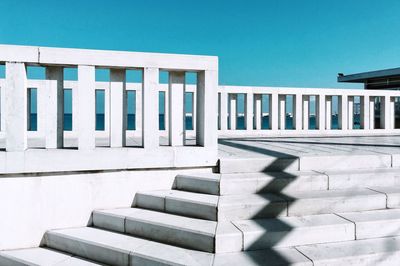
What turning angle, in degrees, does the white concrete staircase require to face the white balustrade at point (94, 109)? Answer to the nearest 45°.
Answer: approximately 90° to its right

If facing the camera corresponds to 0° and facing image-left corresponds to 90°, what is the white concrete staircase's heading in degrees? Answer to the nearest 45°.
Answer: approximately 0°
